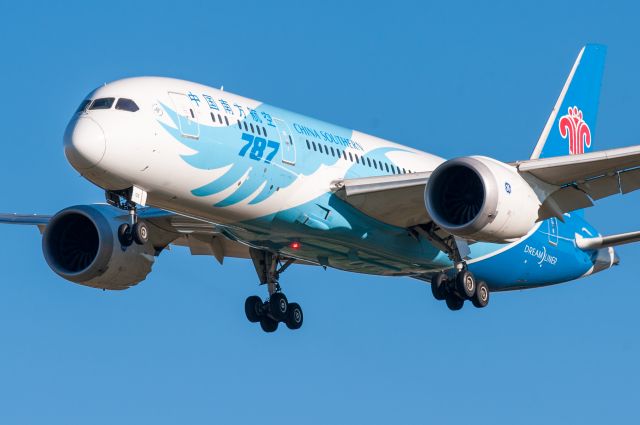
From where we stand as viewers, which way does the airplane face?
facing the viewer and to the left of the viewer
